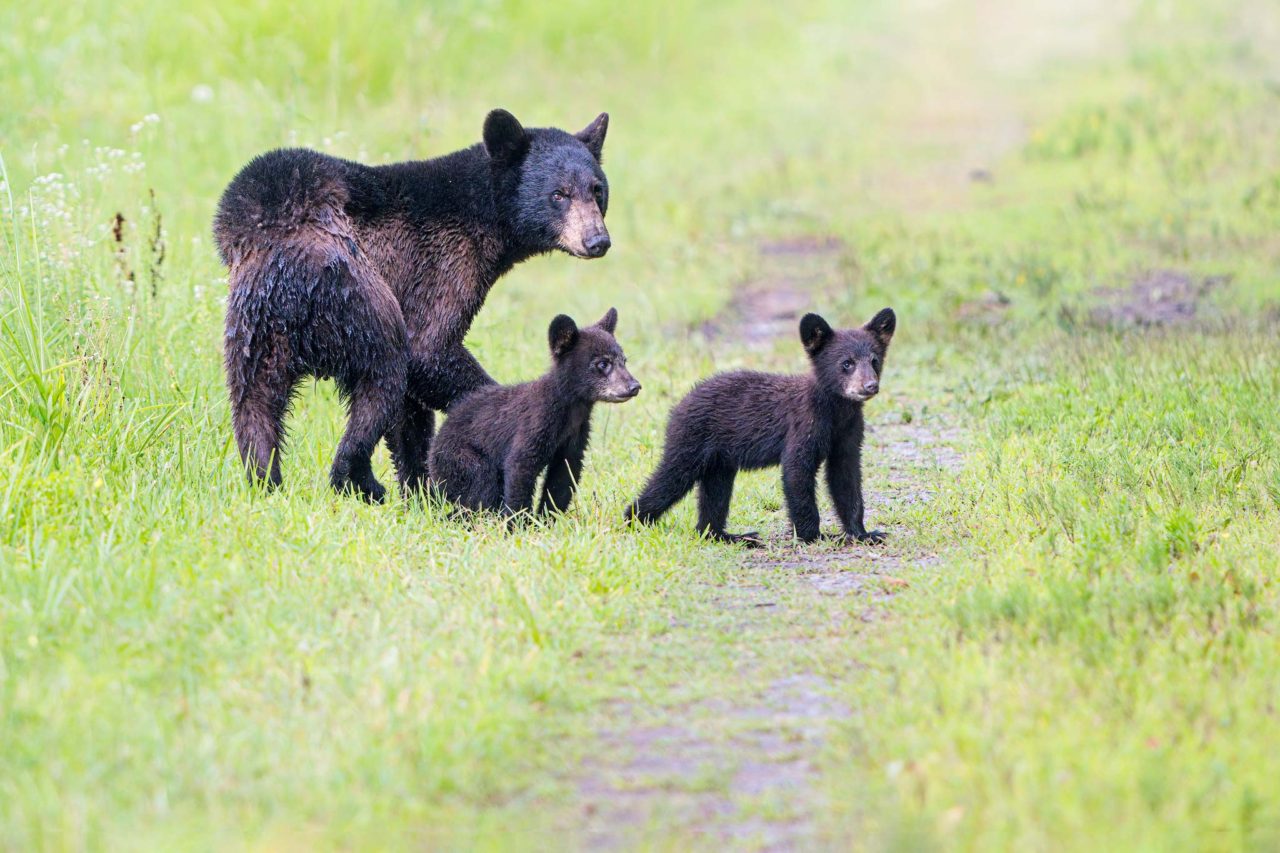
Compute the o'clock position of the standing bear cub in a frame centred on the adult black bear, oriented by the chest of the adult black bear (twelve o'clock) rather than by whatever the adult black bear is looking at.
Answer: The standing bear cub is roughly at 2 o'clock from the adult black bear.

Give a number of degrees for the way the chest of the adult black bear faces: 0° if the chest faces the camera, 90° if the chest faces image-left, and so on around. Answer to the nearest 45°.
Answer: approximately 225°
